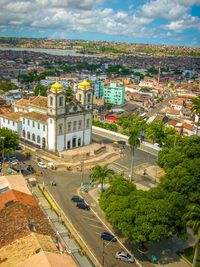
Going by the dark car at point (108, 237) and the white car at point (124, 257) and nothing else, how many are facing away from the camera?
0

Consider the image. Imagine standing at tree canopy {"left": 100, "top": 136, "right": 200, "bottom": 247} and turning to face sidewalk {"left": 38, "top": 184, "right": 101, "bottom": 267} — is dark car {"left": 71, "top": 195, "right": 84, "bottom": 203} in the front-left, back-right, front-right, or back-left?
front-right

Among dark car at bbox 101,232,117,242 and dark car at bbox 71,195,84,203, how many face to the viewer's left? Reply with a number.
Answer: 0

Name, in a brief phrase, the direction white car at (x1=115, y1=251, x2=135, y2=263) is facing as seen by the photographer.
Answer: facing the viewer and to the right of the viewer

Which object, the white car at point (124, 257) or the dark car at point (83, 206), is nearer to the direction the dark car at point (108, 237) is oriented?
the white car

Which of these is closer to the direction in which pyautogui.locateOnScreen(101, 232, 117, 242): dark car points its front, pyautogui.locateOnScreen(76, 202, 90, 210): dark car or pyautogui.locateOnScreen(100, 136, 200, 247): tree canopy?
the tree canopy

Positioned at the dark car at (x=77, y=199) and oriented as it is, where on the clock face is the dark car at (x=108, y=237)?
the dark car at (x=108, y=237) is roughly at 1 o'clock from the dark car at (x=77, y=199).

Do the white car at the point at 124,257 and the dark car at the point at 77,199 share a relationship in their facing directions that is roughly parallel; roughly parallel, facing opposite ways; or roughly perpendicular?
roughly parallel

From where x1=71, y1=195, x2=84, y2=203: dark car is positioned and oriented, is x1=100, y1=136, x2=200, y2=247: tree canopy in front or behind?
in front
